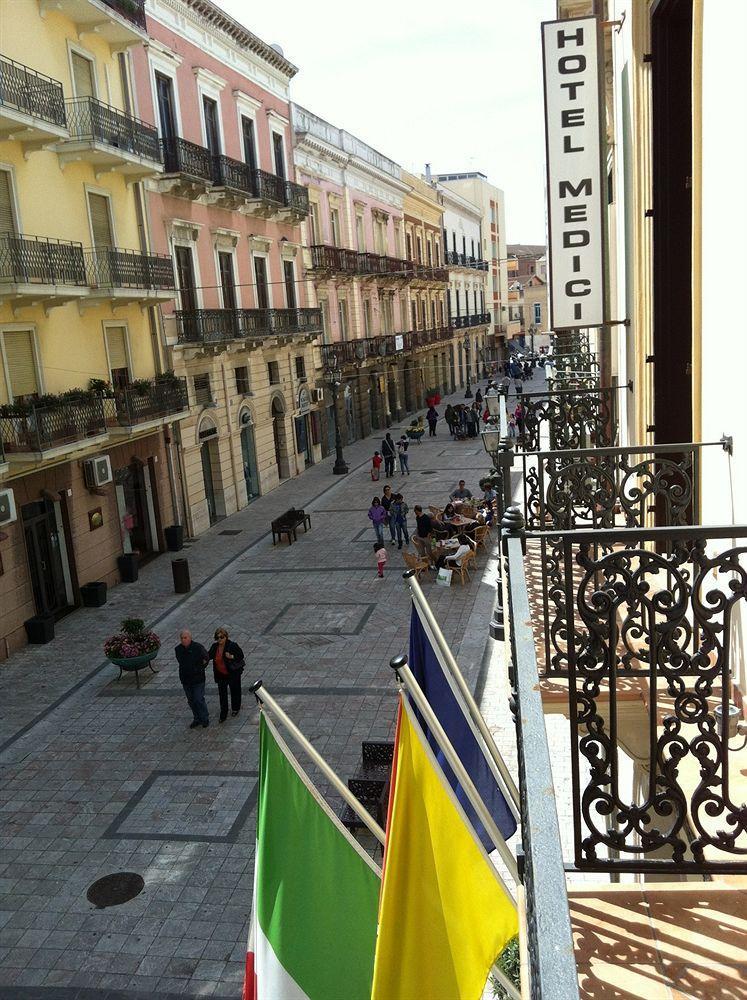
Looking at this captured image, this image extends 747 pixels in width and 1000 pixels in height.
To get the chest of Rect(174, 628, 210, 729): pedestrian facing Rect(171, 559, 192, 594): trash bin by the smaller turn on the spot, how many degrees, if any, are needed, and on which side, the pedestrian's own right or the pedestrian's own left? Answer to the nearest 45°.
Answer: approximately 180°

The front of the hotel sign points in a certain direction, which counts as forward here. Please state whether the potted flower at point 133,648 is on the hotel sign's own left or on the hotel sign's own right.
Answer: on the hotel sign's own right

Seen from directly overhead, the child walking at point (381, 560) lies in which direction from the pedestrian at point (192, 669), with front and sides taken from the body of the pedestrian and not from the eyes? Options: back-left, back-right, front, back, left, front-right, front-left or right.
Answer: back-left

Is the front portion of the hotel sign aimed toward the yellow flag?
yes

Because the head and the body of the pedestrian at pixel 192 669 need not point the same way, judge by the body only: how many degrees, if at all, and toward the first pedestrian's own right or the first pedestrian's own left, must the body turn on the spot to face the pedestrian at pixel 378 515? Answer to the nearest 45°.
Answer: approximately 135° to the first pedestrian's own left

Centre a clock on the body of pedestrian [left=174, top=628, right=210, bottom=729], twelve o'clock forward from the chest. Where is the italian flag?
The italian flag is roughly at 12 o'clock from the pedestrian.

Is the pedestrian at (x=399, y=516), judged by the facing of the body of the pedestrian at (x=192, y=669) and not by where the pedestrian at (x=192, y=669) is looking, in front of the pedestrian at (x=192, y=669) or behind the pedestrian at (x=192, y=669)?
behind

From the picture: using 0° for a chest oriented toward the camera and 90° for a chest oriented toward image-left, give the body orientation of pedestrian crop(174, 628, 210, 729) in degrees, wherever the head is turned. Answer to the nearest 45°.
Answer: approximately 0°

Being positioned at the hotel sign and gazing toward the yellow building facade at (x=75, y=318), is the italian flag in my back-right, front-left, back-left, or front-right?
back-left

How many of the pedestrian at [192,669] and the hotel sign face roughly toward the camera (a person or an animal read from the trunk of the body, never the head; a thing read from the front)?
2

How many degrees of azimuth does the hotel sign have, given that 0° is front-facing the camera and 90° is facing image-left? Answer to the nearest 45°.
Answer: approximately 0°
